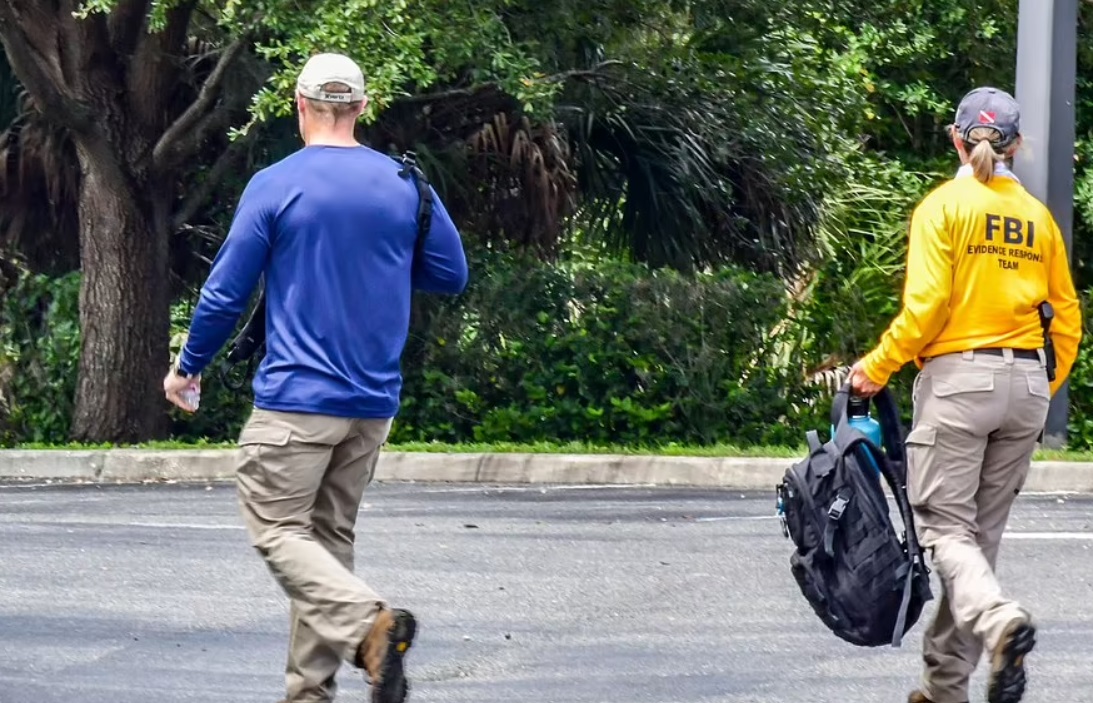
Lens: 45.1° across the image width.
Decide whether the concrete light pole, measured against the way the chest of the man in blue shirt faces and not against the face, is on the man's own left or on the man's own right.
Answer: on the man's own right

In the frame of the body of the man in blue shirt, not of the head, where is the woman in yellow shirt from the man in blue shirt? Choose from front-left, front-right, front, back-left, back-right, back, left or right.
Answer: back-right

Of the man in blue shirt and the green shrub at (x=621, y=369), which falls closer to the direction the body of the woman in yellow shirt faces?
the green shrub

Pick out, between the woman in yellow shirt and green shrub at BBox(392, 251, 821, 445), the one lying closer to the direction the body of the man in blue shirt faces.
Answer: the green shrub

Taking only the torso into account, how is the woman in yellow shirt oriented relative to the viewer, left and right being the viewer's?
facing away from the viewer and to the left of the viewer

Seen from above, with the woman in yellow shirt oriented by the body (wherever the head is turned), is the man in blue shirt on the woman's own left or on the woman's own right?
on the woman's own left

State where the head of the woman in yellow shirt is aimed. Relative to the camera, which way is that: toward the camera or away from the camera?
away from the camera

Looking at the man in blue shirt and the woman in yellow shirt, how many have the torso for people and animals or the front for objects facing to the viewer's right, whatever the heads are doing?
0

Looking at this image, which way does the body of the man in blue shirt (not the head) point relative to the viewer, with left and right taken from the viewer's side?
facing away from the viewer and to the left of the viewer

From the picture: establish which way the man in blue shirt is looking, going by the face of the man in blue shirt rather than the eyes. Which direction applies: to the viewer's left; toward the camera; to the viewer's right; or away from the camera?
away from the camera
